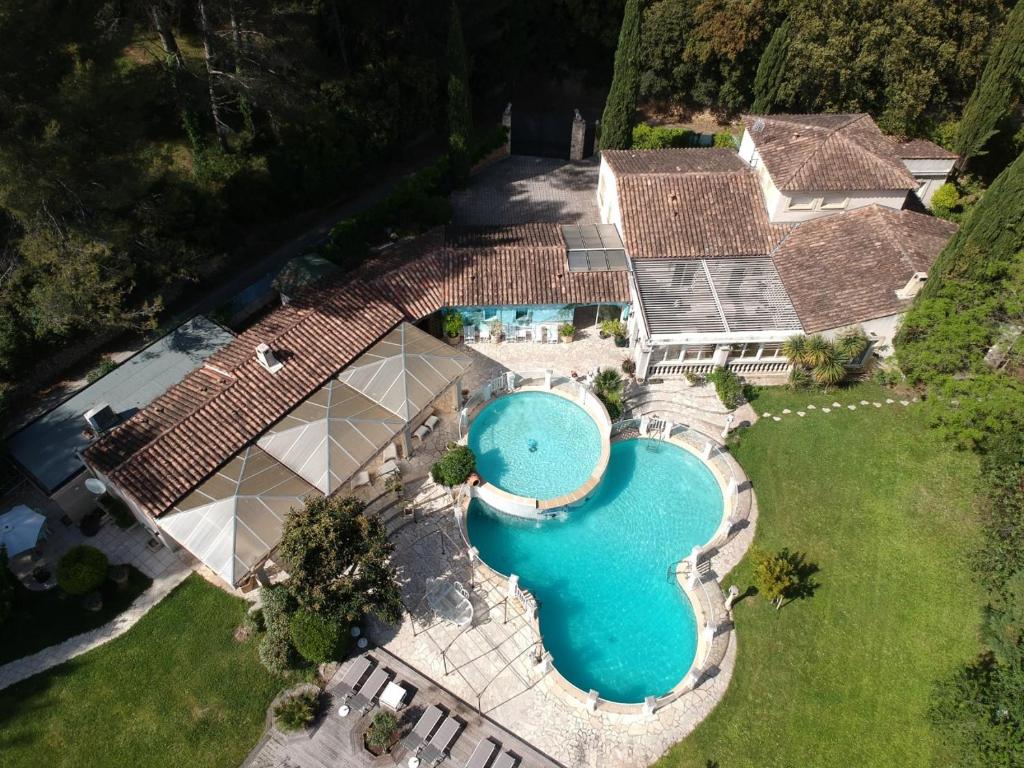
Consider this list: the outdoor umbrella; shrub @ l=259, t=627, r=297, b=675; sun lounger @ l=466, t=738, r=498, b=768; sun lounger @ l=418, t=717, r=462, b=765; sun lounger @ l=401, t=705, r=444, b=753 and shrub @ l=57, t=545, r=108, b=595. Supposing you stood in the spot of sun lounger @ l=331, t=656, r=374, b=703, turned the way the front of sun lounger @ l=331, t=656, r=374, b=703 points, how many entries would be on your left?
3

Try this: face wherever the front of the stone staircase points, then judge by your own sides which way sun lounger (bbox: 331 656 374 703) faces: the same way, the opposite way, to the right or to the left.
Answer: the opposite way

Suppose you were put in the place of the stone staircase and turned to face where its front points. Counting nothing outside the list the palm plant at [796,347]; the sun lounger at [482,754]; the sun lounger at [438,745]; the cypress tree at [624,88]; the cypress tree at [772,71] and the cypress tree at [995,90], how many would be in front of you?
2

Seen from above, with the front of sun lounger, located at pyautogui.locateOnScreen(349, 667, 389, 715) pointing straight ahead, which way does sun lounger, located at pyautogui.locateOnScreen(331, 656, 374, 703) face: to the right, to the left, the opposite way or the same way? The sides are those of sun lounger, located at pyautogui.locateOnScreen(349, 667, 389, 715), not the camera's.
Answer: the same way

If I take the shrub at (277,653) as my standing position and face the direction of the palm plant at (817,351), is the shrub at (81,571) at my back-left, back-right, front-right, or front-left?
back-left

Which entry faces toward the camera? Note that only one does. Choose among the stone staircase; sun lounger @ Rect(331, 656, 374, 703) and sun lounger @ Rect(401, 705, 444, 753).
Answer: the stone staircase

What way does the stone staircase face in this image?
toward the camera

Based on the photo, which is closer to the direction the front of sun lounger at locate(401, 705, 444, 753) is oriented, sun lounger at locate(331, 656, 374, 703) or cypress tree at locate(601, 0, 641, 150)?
the cypress tree

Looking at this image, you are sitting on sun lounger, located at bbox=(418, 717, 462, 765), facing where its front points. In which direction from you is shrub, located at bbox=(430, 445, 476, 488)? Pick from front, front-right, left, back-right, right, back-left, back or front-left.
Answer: front-left

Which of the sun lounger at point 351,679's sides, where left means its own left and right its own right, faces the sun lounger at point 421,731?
right

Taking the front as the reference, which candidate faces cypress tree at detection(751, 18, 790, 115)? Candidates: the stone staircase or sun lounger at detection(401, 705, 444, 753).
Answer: the sun lounger

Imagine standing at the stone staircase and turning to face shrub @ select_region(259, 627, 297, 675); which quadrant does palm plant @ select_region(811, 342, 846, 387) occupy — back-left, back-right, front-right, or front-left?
back-left

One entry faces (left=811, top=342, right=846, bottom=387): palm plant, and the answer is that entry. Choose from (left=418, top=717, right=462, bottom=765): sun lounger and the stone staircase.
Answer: the sun lounger

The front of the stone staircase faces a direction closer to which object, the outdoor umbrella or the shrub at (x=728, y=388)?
the outdoor umbrella
